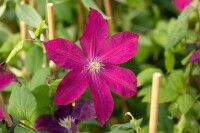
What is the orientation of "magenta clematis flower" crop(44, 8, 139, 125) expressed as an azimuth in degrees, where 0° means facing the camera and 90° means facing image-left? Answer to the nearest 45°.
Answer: approximately 0°
